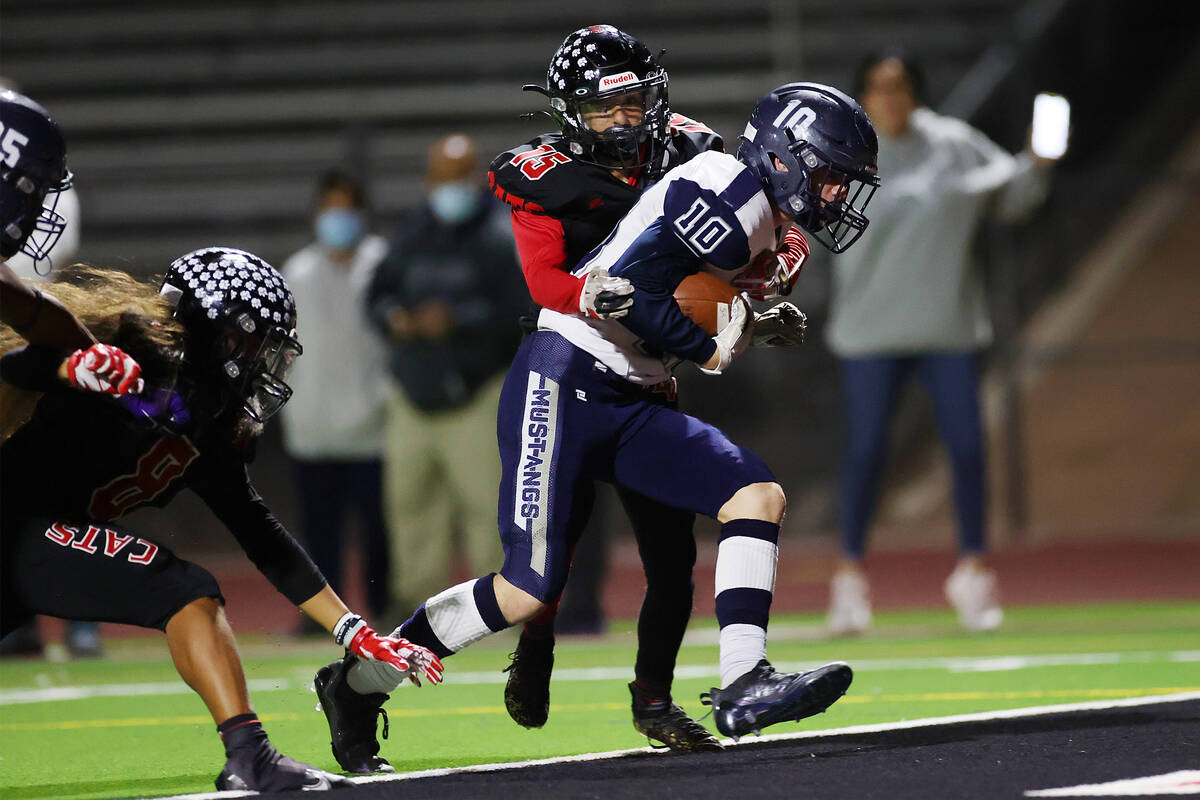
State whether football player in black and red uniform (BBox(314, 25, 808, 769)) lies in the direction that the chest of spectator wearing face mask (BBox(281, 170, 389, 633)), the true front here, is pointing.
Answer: yes

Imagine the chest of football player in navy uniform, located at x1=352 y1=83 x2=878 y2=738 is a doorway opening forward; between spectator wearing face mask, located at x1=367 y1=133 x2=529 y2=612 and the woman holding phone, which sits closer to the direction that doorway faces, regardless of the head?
the woman holding phone

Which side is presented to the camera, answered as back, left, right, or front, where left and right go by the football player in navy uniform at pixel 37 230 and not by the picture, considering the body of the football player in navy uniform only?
right

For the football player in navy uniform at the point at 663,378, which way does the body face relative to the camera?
to the viewer's right

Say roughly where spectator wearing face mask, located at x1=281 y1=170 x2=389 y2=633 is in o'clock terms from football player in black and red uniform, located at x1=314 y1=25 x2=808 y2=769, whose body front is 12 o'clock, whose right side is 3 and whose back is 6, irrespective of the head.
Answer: The spectator wearing face mask is roughly at 7 o'clock from the football player in black and red uniform.

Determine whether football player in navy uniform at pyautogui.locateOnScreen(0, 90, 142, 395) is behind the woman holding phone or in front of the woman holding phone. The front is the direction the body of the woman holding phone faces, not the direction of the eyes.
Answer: in front

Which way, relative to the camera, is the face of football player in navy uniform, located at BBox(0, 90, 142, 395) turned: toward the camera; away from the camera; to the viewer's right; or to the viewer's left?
to the viewer's right

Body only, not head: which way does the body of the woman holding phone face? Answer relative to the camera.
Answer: toward the camera

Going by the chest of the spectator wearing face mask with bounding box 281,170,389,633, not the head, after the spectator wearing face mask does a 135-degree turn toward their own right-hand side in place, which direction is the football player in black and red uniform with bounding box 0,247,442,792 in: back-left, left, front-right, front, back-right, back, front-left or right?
back-left

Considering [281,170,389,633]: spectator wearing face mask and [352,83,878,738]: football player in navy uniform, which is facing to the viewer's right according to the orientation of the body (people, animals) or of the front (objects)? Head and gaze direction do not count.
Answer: the football player in navy uniform

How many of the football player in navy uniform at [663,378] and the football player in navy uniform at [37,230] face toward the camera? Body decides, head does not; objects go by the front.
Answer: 0

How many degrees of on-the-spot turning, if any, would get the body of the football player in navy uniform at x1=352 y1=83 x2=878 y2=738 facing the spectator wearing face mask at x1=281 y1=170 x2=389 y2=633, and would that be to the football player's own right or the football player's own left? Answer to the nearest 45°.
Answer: approximately 90° to the football player's own left

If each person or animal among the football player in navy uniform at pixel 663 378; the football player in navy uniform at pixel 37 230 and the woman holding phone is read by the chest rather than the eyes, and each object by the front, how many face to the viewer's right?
2

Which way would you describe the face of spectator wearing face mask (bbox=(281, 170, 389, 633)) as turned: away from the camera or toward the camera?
toward the camera

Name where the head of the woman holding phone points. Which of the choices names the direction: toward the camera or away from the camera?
toward the camera
